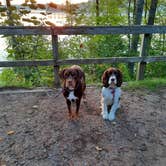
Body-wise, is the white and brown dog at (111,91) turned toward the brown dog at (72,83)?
no

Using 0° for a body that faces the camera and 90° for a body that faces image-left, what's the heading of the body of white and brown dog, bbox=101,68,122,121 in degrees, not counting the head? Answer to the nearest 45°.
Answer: approximately 0°

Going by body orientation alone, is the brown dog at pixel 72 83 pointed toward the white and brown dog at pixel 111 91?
no

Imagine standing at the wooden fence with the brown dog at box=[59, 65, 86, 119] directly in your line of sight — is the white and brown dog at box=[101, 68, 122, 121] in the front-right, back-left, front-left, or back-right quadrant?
front-left

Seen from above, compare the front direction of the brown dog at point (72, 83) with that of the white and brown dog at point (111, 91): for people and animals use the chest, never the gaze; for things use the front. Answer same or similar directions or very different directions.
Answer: same or similar directions

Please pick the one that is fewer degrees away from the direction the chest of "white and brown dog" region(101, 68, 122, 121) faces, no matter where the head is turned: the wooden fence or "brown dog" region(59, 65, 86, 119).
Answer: the brown dog

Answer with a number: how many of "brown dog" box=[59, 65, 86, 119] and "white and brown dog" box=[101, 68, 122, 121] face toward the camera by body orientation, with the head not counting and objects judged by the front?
2

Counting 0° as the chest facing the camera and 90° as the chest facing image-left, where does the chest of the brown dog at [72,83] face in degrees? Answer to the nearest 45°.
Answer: approximately 0°

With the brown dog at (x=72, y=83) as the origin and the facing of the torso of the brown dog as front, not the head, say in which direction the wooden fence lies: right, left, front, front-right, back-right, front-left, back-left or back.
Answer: back
